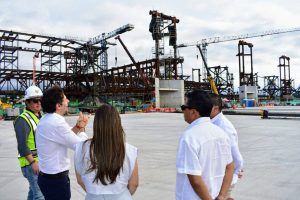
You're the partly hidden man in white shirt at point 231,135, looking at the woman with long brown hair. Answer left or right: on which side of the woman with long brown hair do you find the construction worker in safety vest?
right

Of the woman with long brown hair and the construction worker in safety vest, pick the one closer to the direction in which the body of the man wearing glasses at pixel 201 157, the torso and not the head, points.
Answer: the construction worker in safety vest

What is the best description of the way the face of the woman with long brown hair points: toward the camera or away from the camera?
away from the camera

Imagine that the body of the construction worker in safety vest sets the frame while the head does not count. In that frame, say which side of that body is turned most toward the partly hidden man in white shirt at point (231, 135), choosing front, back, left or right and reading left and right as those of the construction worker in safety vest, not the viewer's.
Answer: front

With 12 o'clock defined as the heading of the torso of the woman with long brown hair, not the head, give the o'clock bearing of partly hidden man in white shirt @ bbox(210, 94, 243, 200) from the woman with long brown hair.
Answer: The partly hidden man in white shirt is roughly at 2 o'clock from the woman with long brown hair.

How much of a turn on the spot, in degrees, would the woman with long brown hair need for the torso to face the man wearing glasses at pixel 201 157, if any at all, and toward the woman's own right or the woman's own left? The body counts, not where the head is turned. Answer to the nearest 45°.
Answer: approximately 90° to the woman's own right

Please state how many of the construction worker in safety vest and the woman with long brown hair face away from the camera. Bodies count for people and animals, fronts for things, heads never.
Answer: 1

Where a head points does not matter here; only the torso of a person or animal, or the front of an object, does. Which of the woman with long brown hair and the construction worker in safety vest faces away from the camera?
the woman with long brown hair

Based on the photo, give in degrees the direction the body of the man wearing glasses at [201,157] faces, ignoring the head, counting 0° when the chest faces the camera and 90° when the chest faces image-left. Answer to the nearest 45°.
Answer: approximately 135°

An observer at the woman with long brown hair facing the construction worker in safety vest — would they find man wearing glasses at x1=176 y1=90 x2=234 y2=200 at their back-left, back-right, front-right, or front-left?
back-right

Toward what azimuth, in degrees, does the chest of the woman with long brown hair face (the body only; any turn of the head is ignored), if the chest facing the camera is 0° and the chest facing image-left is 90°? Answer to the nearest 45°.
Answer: approximately 180°

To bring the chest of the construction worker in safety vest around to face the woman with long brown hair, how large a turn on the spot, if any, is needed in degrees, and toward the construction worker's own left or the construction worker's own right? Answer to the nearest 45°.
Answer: approximately 45° to the construction worker's own right

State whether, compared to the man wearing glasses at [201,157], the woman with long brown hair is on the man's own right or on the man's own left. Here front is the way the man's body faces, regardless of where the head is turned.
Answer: on the man's own left

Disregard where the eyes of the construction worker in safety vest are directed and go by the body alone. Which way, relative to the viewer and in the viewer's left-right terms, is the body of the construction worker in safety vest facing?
facing the viewer and to the right of the viewer
